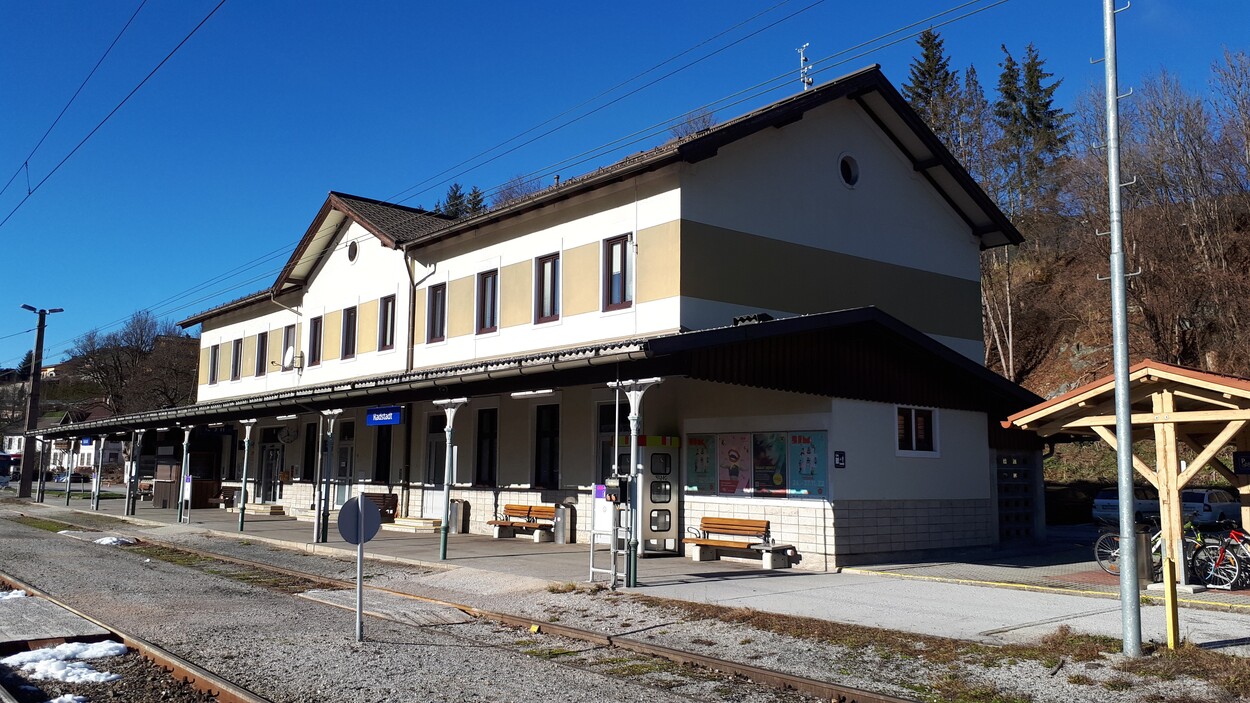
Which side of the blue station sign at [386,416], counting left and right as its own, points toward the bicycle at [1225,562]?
left

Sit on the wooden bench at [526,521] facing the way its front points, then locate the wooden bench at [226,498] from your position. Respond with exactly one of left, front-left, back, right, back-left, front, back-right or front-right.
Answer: right

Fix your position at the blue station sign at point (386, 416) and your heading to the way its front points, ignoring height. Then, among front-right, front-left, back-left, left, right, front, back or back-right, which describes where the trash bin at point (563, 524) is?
back-left

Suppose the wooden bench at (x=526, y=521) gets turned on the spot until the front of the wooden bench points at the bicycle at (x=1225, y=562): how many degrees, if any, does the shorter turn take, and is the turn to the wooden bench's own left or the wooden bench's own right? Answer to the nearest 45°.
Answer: approximately 90° to the wooden bench's own left

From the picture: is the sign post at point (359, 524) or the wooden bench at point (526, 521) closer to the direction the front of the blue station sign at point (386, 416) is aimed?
the sign post

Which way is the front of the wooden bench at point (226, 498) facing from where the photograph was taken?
facing the viewer and to the left of the viewer

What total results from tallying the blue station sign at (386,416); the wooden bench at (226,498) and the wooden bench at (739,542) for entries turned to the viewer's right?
0

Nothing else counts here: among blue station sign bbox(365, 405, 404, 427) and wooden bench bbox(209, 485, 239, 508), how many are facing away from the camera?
0

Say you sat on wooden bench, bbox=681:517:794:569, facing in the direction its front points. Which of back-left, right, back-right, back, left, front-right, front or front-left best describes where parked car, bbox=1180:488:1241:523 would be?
back

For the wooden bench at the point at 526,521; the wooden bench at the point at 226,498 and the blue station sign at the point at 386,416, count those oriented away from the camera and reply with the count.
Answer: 0

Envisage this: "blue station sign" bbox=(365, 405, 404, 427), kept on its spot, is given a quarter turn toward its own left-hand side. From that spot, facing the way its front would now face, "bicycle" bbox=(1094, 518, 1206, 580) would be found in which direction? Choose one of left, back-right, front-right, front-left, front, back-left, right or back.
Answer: front
